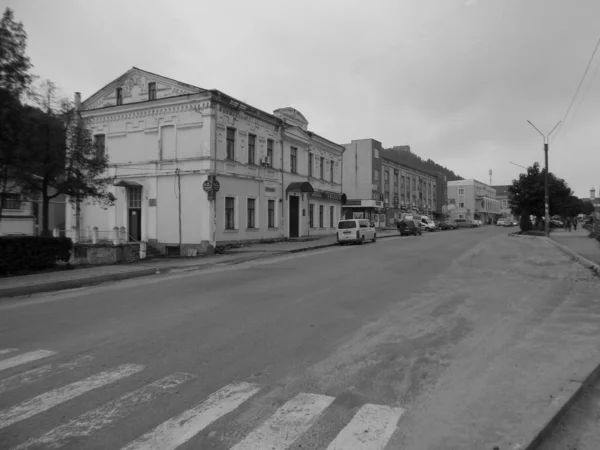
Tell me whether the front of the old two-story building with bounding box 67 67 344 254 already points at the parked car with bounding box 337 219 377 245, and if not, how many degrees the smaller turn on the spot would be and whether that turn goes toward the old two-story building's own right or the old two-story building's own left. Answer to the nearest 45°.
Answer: approximately 45° to the old two-story building's own left

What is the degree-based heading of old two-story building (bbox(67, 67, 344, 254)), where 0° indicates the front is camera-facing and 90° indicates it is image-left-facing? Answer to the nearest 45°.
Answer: approximately 315°

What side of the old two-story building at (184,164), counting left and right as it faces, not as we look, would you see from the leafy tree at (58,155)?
right

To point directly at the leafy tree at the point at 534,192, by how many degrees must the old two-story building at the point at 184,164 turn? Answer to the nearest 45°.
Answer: approximately 45° to its left

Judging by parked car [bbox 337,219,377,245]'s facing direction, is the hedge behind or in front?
behind

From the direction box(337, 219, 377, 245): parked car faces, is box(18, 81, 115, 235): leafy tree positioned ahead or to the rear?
to the rear

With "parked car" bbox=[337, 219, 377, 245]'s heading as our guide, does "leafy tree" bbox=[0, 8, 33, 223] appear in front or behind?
behind

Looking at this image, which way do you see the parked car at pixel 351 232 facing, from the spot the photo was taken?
facing away from the viewer and to the right of the viewer

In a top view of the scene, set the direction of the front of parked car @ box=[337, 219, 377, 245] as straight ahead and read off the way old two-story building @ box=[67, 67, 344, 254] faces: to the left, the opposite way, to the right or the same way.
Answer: to the right
